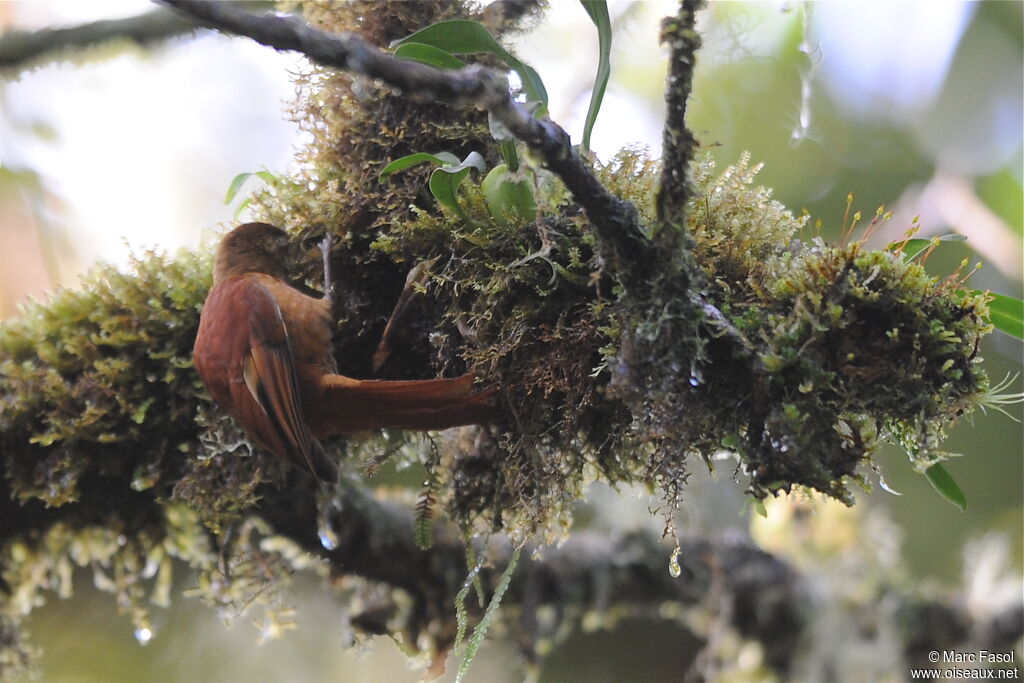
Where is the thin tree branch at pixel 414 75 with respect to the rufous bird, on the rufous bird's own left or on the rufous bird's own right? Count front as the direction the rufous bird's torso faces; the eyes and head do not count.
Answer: on the rufous bird's own right

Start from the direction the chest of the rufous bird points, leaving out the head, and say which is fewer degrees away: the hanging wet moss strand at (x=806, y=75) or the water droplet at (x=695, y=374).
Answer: the hanging wet moss strand

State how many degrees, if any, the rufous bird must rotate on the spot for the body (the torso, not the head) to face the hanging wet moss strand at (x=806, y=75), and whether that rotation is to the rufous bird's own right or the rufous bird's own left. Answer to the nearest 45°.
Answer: approximately 45° to the rufous bird's own right

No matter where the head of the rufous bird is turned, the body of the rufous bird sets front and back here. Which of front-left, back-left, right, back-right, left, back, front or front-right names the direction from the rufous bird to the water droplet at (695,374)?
right
